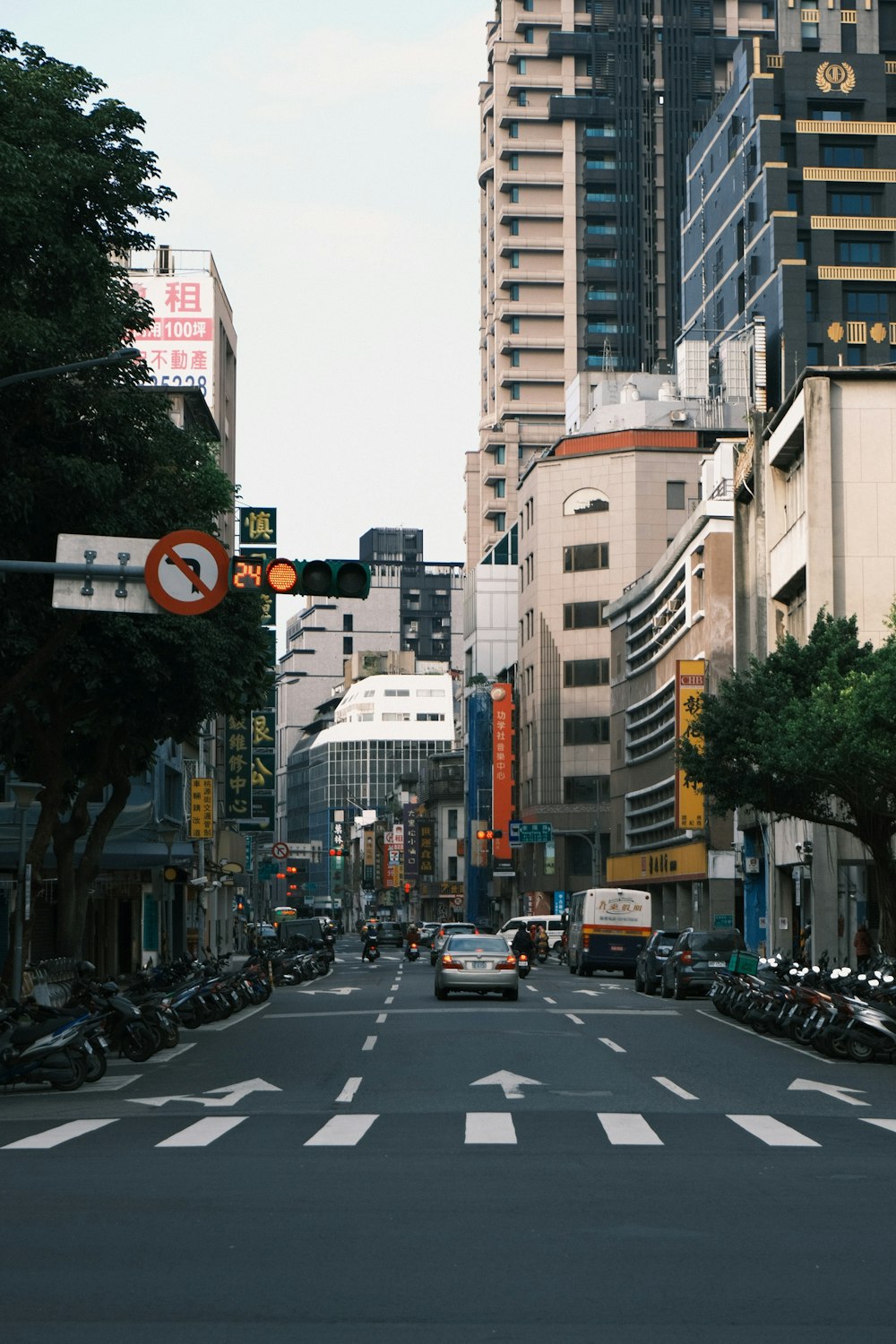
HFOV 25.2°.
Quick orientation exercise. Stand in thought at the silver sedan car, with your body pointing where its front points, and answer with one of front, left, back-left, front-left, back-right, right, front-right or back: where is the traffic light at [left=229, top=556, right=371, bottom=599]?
back

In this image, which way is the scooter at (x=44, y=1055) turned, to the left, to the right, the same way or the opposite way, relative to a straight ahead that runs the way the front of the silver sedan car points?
to the left

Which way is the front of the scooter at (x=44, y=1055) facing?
to the viewer's left

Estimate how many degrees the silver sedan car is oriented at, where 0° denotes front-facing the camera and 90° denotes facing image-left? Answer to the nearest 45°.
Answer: approximately 180°

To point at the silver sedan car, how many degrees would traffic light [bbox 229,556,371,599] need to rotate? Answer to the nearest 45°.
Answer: approximately 180°

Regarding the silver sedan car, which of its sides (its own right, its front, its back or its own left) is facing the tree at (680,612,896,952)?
right

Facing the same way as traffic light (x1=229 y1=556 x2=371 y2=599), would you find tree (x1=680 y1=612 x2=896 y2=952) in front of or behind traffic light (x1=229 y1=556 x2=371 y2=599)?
behind

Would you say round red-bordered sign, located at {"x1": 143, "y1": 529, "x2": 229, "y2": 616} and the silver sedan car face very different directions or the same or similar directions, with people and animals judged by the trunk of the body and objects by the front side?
very different directions

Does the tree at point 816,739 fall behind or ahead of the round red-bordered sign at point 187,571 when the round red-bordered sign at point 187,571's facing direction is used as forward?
behind
